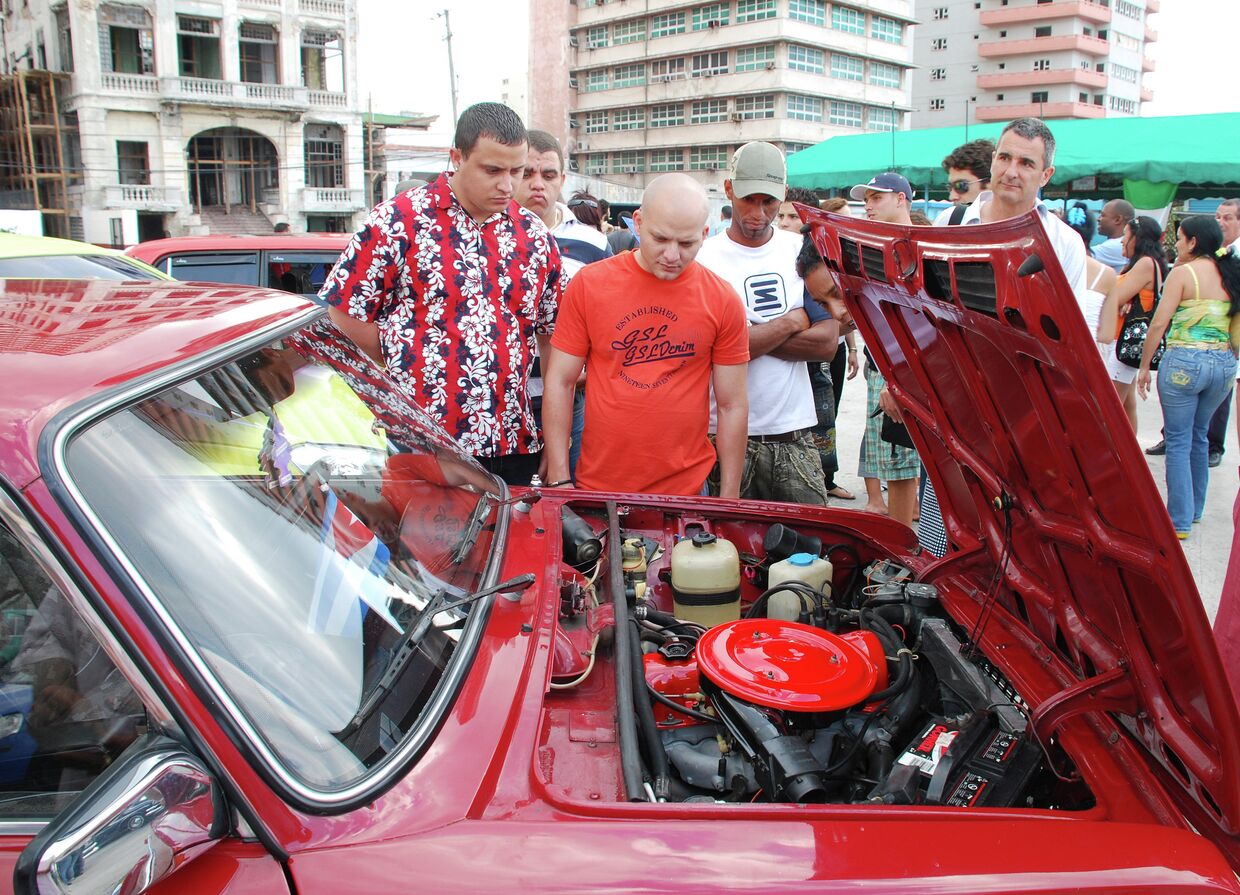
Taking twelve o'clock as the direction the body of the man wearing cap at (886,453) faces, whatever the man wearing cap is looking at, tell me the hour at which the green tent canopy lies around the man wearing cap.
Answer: The green tent canopy is roughly at 5 o'clock from the man wearing cap.

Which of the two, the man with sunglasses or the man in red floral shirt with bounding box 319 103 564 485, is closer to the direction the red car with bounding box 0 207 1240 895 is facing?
the man with sunglasses

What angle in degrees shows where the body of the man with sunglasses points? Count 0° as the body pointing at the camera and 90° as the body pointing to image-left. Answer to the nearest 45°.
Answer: approximately 45°

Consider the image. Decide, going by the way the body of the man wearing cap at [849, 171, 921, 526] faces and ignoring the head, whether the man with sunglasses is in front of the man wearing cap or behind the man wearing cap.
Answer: behind

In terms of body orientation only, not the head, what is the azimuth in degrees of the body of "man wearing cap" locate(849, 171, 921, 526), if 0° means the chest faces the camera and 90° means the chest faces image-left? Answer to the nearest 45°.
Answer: approximately 45°

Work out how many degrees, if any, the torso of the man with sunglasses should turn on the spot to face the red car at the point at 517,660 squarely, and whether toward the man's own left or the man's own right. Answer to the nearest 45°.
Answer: approximately 45° to the man's own left

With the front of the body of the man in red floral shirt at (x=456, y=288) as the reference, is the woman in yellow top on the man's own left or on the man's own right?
on the man's own left

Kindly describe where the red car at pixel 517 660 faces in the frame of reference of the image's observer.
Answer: facing to the right of the viewer

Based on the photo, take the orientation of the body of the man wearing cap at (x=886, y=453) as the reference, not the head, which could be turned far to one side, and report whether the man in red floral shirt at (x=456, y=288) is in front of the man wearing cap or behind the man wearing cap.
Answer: in front

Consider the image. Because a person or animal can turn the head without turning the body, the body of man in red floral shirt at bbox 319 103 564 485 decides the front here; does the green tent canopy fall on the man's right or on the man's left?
on the man's left
